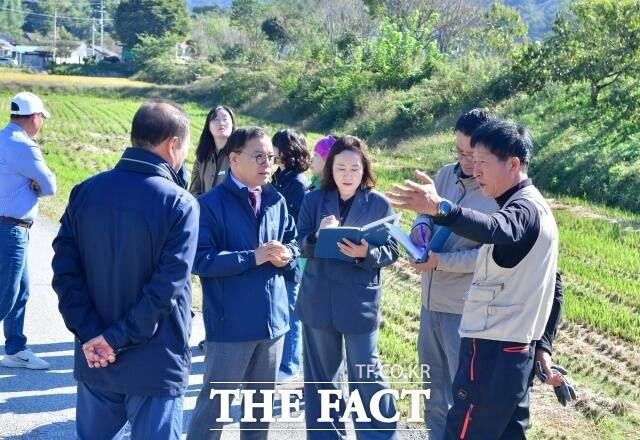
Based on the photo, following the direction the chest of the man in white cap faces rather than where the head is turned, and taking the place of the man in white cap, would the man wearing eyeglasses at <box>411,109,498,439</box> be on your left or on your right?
on your right

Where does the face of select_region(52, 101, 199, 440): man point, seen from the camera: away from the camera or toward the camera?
away from the camera

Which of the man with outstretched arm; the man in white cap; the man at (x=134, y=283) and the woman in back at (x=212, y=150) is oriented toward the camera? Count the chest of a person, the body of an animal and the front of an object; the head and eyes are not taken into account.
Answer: the woman in back

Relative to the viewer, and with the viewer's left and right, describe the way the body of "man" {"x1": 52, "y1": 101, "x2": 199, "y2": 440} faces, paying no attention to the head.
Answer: facing away from the viewer and to the right of the viewer

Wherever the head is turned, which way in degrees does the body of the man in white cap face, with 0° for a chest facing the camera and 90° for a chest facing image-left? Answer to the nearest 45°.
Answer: approximately 270°

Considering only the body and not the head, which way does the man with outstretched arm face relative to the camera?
to the viewer's left

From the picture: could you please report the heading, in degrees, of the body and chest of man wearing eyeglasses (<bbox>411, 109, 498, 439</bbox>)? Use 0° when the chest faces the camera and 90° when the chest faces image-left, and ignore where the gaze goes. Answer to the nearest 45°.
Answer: approximately 45°
